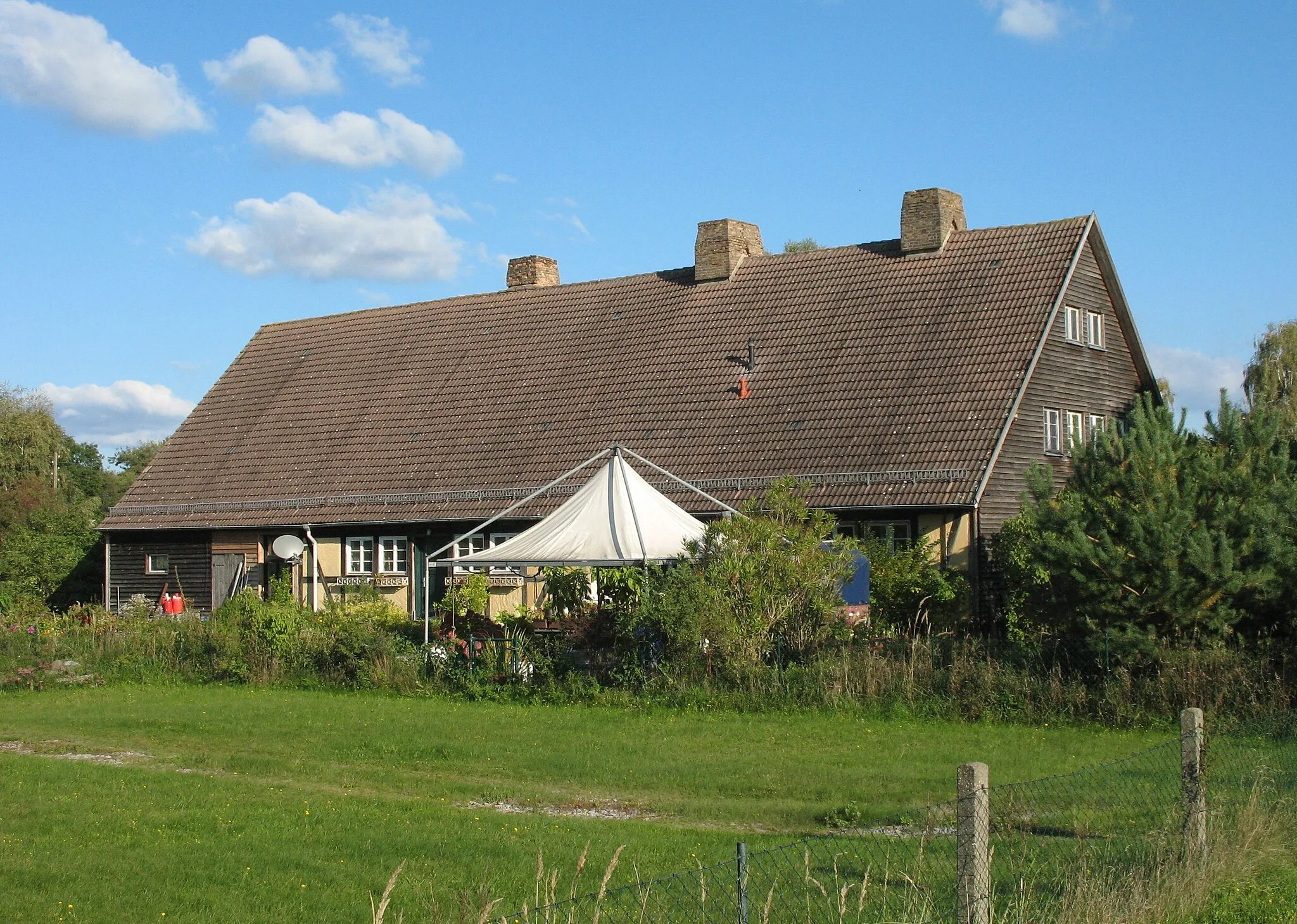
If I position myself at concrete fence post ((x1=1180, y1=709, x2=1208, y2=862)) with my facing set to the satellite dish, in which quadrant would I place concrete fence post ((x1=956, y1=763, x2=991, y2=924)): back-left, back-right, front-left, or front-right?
back-left

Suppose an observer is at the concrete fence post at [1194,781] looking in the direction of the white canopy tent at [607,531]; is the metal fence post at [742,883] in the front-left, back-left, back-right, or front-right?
back-left

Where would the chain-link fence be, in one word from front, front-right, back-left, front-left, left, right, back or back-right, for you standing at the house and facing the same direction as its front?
front-left

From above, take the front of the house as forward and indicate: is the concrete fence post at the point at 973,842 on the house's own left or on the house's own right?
on the house's own left

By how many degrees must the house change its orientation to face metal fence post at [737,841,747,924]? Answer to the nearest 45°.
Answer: approximately 45° to its left

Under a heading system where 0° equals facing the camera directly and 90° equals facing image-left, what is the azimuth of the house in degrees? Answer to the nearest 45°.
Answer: approximately 45°

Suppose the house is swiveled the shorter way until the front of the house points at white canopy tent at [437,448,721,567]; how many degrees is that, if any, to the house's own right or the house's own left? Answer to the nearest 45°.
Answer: approximately 45° to the house's own left
